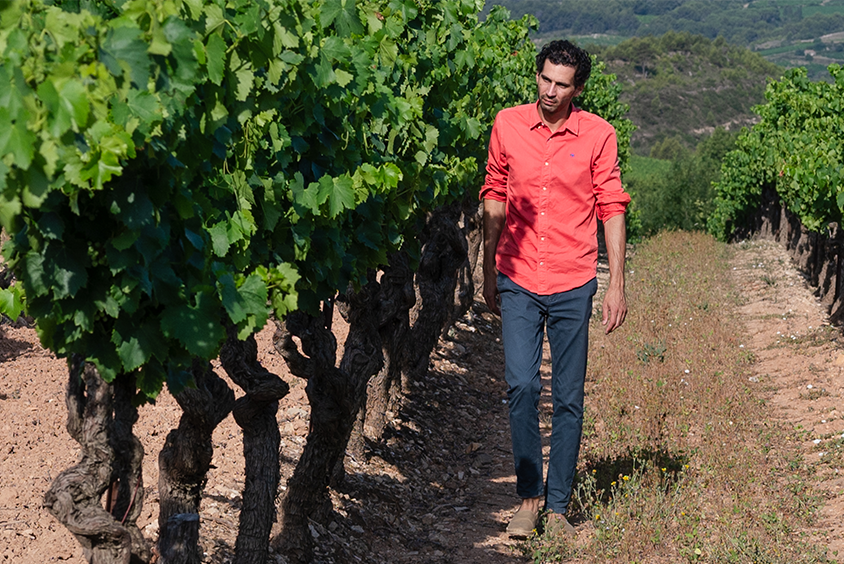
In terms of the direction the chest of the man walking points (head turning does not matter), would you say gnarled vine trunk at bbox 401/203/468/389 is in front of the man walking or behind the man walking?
behind

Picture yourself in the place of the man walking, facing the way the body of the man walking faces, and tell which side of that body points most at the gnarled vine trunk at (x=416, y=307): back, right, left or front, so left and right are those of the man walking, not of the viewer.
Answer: back

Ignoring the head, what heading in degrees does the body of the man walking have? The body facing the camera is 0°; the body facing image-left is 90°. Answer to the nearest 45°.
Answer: approximately 0°

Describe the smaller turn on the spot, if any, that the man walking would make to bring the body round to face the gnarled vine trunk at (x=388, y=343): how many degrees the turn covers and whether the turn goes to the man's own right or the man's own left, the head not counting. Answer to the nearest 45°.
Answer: approximately 135° to the man's own right

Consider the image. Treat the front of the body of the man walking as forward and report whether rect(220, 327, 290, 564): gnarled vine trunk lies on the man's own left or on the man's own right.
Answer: on the man's own right

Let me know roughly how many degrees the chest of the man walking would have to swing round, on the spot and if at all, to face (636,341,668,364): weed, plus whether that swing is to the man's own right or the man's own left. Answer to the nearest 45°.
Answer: approximately 180°

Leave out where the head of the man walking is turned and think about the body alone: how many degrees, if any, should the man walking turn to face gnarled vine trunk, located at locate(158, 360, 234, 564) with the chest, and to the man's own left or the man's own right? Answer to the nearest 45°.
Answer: approximately 45° to the man's own right
